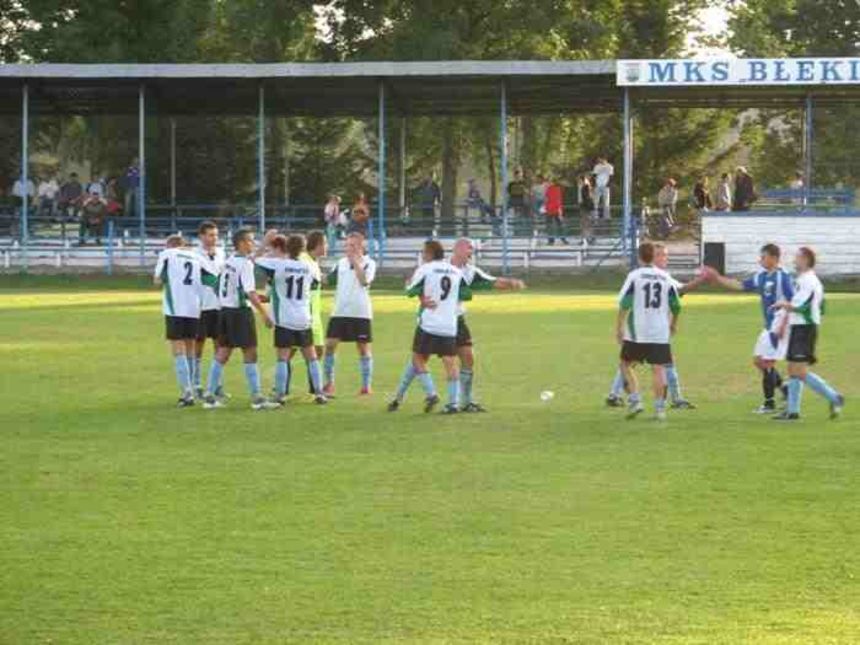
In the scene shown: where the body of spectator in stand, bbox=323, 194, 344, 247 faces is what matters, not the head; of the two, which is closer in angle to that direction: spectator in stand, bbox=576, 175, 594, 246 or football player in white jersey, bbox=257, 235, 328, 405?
the football player in white jersey

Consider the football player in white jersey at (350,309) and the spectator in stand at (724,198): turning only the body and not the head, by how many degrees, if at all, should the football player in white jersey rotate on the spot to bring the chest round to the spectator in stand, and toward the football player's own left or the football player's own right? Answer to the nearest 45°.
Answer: approximately 180°

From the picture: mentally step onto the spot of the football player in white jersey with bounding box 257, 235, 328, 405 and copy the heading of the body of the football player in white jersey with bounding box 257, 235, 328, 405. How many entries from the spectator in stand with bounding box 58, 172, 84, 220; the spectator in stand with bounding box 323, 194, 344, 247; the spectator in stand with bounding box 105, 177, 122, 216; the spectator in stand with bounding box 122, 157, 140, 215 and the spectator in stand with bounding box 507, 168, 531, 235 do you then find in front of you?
5

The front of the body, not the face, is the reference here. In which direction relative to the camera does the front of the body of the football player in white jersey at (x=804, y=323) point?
to the viewer's left

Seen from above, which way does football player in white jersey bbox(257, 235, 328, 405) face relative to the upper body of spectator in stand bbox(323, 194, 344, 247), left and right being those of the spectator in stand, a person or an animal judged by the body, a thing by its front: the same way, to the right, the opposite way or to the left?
the opposite way

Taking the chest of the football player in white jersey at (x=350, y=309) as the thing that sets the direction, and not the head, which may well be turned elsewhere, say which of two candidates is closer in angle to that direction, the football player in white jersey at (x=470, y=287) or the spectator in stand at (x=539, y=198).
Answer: the football player in white jersey

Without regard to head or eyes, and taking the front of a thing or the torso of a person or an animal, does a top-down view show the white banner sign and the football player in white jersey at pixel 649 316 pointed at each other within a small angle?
yes

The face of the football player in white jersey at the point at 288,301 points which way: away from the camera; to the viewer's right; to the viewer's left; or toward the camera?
away from the camera

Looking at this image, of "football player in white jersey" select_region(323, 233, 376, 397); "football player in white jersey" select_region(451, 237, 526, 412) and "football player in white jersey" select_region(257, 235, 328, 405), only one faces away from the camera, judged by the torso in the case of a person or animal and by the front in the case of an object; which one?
"football player in white jersey" select_region(257, 235, 328, 405)

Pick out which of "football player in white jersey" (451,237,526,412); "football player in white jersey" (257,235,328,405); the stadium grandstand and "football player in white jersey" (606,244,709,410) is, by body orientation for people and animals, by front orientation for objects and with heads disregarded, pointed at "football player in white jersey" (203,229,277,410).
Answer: the stadium grandstand

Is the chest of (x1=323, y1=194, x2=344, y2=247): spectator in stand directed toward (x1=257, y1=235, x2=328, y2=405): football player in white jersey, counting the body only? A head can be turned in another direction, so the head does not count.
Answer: yes
